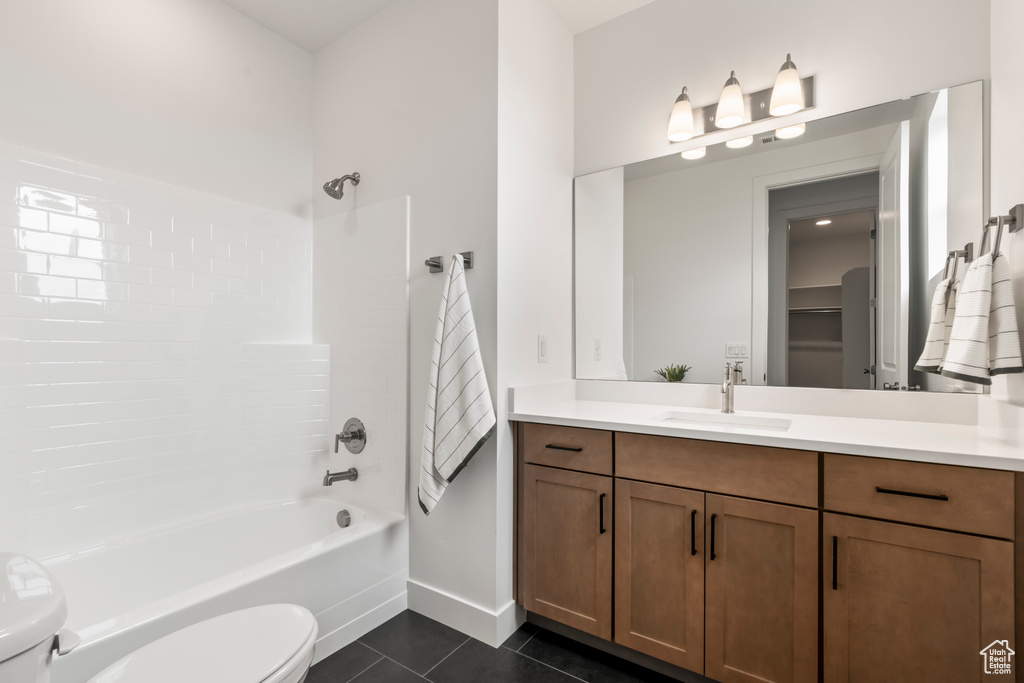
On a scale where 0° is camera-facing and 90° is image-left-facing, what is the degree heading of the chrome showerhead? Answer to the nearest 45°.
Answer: approximately 45°

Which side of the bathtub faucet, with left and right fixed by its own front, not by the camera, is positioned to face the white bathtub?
front

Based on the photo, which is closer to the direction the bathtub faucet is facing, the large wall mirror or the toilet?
the toilet

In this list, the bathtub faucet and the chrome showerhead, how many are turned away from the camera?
0

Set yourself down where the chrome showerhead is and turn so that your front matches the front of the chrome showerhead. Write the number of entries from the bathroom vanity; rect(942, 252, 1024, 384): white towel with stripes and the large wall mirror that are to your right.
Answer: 0

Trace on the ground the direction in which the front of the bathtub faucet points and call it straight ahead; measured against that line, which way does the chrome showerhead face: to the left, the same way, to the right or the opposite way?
the same way

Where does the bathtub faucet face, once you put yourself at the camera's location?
facing the viewer and to the left of the viewer
